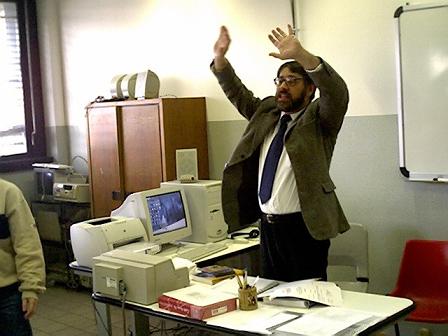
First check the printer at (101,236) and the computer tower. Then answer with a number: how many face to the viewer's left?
0

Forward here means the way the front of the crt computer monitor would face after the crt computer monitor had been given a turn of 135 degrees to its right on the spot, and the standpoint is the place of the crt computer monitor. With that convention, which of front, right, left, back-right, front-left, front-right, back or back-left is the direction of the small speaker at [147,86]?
right

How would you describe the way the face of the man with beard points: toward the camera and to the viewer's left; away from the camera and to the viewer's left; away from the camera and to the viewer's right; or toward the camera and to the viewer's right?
toward the camera and to the viewer's left

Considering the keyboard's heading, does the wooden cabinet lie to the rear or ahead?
to the rear

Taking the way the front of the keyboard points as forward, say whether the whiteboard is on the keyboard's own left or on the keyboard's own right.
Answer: on the keyboard's own left

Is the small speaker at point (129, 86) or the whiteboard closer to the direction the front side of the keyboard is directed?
the whiteboard

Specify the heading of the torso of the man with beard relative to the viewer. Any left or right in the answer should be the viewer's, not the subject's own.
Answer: facing the viewer and to the left of the viewer

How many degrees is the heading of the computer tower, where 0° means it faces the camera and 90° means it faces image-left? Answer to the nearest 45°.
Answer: approximately 315°

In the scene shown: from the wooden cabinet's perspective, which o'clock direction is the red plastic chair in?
The red plastic chair is roughly at 9 o'clock from the wooden cabinet.

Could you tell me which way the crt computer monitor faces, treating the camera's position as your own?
facing the viewer and to the right of the viewer

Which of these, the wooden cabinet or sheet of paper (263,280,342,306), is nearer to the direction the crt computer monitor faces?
the sheet of paper

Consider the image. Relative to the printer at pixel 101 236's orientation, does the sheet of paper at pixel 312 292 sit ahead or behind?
ahead
